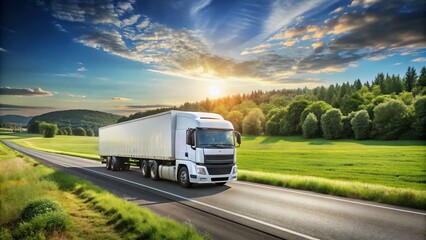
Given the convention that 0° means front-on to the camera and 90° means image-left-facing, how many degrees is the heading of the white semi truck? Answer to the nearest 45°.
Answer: approximately 315°
